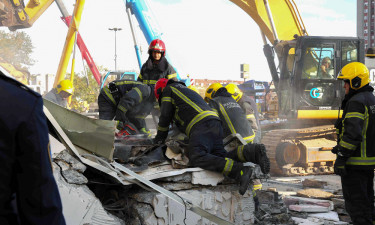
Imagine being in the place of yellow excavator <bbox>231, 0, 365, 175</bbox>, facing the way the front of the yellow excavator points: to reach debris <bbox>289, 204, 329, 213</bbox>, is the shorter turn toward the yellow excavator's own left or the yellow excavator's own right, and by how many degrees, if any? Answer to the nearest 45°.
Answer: approximately 45° to the yellow excavator's own left

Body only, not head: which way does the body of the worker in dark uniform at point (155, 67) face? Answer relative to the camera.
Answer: toward the camera

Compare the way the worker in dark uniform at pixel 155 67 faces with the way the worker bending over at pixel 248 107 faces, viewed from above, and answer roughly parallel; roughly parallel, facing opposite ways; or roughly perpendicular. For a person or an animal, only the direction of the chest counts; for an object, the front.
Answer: roughly perpendicular

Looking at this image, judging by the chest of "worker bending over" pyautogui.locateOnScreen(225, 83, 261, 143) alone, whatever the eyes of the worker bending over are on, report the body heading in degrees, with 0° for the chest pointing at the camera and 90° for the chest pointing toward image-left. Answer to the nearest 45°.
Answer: approximately 90°

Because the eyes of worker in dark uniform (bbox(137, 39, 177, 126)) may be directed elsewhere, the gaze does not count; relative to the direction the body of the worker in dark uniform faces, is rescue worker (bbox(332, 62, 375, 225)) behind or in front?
in front

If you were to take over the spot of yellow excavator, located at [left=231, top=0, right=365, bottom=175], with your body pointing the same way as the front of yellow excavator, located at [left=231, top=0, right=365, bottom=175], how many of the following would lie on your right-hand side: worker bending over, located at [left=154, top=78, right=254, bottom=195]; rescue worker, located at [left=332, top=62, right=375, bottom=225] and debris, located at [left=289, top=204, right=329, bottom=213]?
0

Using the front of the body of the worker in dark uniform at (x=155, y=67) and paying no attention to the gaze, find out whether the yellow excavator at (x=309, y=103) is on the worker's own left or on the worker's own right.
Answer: on the worker's own left

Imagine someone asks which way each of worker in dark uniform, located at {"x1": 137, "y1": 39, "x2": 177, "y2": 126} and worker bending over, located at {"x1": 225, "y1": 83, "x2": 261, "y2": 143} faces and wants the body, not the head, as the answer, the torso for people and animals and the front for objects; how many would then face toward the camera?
1

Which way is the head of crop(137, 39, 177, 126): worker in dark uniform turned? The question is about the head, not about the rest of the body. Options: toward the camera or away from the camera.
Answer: toward the camera

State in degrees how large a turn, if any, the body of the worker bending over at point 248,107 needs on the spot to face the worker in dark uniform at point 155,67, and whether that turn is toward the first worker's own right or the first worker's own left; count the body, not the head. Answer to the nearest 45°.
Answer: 0° — they already face them

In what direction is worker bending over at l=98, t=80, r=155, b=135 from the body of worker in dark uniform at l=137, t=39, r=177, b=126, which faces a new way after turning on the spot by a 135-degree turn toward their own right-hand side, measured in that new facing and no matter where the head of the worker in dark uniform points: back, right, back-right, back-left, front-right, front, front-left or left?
left

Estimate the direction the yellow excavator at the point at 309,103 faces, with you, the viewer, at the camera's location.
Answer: facing the viewer and to the left of the viewer

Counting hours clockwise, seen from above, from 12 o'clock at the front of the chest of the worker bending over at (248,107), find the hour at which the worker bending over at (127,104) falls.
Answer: the worker bending over at (127,104) is roughly at 11 o'clock from the worker bending over at (248,107).

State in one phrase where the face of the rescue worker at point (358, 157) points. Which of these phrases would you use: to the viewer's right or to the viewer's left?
to the viewer's left

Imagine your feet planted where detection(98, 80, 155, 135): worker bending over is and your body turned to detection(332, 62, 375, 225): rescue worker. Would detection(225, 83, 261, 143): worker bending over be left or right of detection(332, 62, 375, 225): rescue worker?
left

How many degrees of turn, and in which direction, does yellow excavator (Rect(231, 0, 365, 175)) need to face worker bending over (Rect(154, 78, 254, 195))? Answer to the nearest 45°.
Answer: approximately 45° to its left

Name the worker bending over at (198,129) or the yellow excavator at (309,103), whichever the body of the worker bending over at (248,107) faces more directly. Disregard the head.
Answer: the worker bending over

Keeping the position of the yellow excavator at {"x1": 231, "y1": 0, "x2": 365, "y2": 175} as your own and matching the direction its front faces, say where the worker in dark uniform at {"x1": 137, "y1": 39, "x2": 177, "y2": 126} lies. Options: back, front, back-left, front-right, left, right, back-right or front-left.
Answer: front

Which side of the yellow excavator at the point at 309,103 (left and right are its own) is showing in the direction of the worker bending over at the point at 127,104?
front

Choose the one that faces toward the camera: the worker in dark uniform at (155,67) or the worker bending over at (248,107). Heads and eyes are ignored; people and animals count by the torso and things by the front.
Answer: the worker in dark uniform
